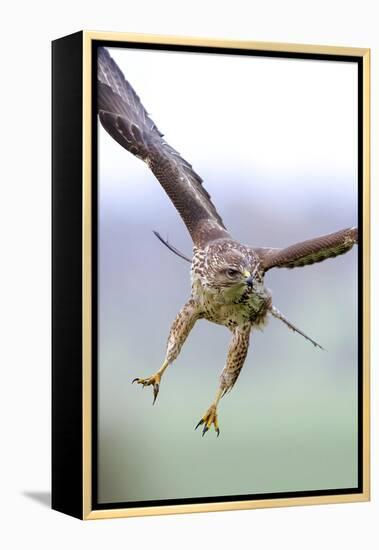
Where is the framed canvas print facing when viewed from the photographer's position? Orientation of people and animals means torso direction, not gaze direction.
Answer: facing the viewer and to the right of the viewer
